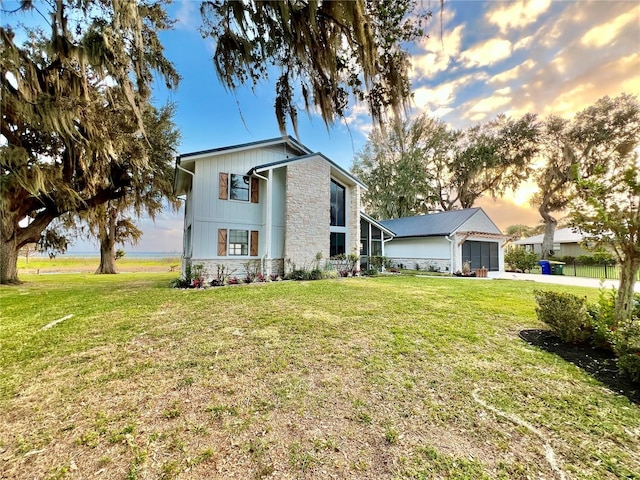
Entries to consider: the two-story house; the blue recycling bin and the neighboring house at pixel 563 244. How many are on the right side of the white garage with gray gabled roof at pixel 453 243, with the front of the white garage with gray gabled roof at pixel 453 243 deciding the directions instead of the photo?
1

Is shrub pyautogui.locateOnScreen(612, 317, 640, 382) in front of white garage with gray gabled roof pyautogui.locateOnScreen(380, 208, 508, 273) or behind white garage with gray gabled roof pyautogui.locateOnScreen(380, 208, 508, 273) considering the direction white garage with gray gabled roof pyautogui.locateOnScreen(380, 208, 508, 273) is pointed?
in front

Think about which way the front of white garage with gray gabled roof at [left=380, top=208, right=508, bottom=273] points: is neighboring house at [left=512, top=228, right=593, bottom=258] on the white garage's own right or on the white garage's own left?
on the white garage's own left

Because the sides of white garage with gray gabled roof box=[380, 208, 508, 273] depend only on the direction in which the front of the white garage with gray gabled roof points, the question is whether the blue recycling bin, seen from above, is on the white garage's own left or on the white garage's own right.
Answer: on the white garage's own left

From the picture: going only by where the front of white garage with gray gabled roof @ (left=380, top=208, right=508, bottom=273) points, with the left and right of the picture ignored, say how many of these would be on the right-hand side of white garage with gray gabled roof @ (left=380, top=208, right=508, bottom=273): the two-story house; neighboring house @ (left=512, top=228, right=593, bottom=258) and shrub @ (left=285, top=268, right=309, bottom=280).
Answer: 2

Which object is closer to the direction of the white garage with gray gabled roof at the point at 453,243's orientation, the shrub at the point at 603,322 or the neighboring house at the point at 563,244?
the shrub

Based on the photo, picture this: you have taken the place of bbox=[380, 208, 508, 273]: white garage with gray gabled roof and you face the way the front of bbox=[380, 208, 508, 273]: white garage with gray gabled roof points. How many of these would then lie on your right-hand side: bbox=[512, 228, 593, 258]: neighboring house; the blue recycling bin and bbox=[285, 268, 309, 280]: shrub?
1

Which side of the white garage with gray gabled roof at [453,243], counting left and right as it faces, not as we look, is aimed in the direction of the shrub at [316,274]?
right

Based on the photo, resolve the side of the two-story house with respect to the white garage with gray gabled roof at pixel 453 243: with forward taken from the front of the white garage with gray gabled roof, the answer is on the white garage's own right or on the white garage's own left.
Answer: on the white garage's own right

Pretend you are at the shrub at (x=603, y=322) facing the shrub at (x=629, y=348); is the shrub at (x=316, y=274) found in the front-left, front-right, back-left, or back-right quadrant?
back-right

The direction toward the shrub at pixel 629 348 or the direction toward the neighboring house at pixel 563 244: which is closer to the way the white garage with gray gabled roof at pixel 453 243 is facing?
the shrub

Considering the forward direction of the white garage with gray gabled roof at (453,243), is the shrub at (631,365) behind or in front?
in front

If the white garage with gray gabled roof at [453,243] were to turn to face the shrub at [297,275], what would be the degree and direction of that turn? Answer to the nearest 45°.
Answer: approximately 90° to its right

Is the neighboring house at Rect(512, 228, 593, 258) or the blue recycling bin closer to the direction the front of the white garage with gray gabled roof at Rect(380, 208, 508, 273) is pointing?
the blue recycling bin

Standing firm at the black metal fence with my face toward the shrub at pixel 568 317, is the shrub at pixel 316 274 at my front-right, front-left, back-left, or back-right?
front-right

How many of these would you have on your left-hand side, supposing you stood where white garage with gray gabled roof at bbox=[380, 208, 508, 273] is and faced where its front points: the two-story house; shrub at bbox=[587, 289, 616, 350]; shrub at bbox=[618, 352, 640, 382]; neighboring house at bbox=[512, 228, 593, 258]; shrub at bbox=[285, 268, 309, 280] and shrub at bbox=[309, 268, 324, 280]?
1

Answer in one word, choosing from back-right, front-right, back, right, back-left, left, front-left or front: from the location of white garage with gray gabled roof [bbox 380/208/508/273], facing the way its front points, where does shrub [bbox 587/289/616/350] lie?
front-right
